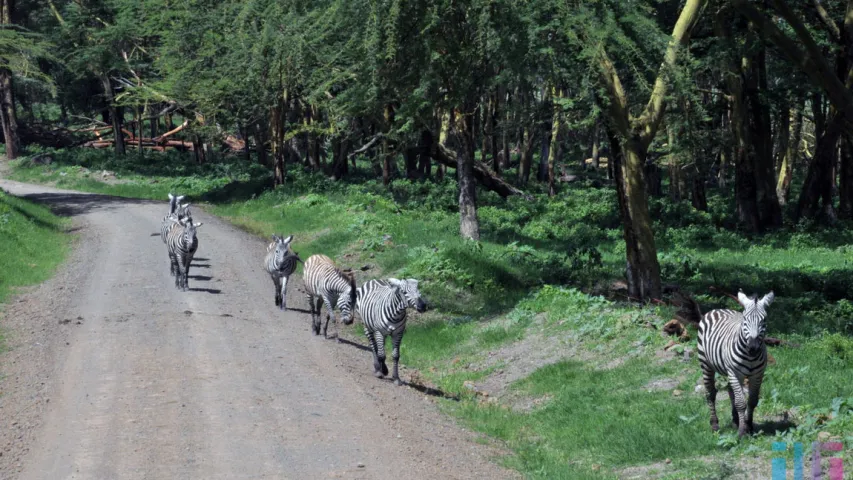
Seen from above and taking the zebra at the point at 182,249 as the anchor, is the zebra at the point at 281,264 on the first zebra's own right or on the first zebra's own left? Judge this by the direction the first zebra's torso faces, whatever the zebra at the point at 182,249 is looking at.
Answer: on the first zebra's own left

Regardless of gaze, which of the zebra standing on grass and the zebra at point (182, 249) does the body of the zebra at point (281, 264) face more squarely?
the zebra standing on grass

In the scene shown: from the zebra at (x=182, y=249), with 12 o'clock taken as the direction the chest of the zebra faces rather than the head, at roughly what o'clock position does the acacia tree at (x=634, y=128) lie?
The acacia tree is roughly at 10 o'clock from the zebra.

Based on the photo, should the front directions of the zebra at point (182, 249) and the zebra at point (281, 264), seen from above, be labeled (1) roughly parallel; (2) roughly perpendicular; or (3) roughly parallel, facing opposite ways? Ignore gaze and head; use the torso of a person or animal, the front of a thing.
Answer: roughly parallel

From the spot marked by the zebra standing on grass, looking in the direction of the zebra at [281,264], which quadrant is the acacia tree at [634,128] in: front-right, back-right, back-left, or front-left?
front-right

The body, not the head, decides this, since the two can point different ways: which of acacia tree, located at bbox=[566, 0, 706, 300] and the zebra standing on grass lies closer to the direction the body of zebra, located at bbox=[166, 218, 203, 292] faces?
the zebra standing on grass

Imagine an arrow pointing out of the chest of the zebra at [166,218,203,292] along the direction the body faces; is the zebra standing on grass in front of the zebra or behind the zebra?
in front

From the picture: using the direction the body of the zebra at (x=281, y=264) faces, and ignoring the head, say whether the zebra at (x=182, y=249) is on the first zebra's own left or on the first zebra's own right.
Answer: on the first zebra's own right

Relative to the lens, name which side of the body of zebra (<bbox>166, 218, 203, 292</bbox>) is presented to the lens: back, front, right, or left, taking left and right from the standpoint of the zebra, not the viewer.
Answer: front

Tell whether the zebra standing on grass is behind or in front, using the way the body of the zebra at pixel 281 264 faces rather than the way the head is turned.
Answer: in front

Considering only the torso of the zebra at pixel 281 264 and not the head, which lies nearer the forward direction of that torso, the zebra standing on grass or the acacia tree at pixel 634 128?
the zebra standing on grass

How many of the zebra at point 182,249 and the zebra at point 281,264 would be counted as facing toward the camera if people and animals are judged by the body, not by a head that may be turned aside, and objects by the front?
2

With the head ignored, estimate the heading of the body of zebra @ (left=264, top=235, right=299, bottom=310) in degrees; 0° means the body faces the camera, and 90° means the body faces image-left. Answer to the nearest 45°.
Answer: approximately 0°
